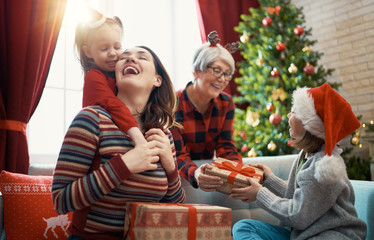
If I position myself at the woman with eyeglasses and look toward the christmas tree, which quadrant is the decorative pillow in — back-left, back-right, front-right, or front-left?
back-left

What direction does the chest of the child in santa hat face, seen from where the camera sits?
to the viewer's left

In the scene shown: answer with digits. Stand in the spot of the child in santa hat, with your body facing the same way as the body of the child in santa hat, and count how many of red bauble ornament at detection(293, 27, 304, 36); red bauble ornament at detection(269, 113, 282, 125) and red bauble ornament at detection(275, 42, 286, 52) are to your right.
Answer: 3

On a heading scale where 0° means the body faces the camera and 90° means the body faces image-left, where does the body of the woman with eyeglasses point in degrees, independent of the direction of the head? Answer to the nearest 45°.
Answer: approximately 315°

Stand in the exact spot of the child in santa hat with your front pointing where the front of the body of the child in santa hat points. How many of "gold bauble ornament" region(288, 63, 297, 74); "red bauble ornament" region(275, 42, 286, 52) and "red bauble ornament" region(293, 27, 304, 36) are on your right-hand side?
3

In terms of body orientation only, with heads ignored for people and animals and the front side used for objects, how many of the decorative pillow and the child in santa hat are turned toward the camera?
1

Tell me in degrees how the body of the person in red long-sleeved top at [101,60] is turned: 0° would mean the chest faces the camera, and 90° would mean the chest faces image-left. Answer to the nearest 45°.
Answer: approximately 315°

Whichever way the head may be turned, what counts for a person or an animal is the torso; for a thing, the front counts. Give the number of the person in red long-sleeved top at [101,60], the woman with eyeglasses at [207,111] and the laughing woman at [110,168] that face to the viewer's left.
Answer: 0

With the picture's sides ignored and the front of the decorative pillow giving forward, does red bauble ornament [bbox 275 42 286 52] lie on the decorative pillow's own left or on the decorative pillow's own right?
on the decorative pillow's own left

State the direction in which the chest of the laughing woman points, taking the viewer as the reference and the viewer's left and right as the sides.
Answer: facing the viewer and to the right of the viewer

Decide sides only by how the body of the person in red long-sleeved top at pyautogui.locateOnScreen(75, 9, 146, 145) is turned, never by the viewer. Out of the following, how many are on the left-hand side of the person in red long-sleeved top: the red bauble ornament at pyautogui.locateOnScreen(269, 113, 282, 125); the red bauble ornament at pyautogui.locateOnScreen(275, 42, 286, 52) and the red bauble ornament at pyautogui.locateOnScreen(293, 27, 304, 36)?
3

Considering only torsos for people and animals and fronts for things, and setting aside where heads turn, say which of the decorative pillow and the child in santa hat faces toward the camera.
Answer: the decorative pillow

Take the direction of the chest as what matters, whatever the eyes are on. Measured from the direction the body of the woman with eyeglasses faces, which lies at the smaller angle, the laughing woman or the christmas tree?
the laughing woman

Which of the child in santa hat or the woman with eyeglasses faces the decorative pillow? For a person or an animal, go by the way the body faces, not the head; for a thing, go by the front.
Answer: the child in santa hat

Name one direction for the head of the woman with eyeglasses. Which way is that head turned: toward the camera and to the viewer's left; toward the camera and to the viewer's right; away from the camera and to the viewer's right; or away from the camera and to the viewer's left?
toward the camera and to the viewer's right

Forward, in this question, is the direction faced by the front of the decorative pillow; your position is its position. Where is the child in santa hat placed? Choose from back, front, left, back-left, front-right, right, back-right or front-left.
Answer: front-left

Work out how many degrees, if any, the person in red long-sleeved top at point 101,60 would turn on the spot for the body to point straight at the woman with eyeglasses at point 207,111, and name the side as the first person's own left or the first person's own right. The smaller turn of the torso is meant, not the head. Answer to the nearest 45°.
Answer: approximately 90° to the first person's own left
